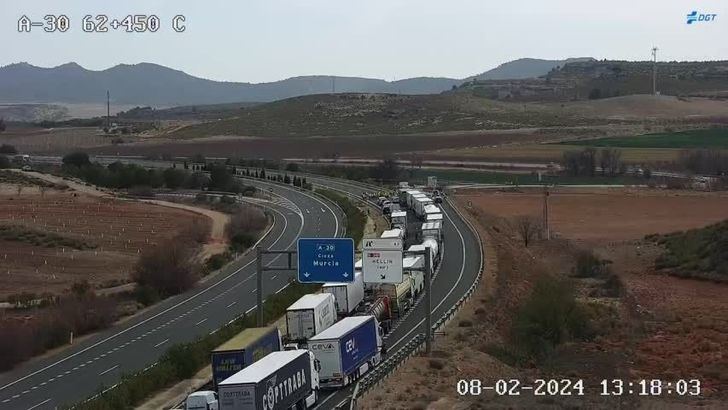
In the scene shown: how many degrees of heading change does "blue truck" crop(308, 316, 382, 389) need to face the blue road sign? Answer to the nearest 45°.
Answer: approximately 45° to its left

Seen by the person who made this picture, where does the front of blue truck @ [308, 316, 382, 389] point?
facing away from the viewer and to the right of the viewer

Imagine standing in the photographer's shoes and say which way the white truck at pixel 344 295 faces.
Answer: facing away from the viewer and to the right of the viewer

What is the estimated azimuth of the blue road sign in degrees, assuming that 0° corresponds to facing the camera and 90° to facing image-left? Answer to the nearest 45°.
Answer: approximately 0°
